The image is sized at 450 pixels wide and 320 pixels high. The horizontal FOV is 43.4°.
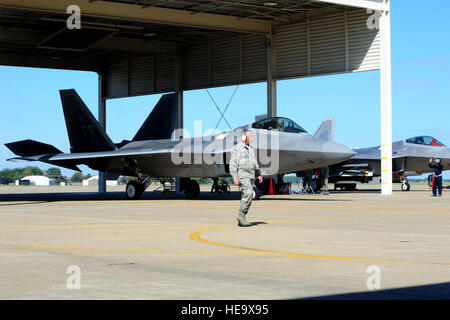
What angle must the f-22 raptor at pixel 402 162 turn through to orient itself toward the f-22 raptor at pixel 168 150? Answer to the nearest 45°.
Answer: approximately 90° to its right

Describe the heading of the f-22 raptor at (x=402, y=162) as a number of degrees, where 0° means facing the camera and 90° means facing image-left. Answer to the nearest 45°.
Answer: approximately 315°

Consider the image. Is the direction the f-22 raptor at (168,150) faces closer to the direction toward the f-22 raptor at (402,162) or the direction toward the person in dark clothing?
the person in dark clothing

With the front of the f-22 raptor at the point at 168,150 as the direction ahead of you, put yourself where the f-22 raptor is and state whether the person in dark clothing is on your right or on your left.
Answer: on your left

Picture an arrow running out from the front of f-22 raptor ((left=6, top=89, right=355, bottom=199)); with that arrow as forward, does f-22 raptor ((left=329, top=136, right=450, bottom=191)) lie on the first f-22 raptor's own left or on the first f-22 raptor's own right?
on the first f-22 raptor's own left
